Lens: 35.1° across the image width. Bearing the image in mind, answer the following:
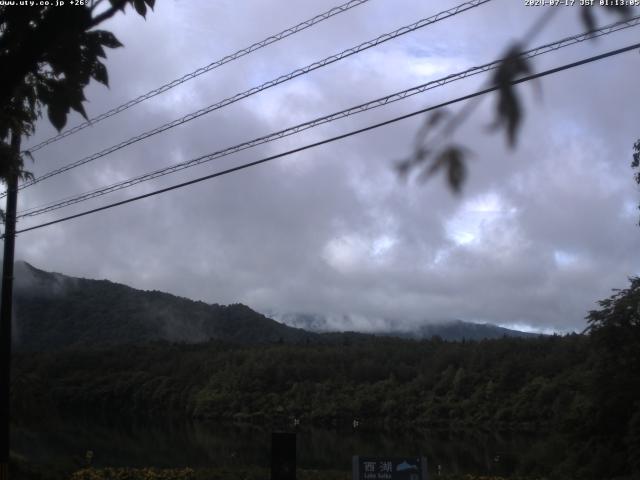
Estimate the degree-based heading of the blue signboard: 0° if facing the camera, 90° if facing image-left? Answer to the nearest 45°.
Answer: approximately 0°

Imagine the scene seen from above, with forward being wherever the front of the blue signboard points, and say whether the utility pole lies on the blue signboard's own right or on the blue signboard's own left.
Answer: on the blue signboard's own right
